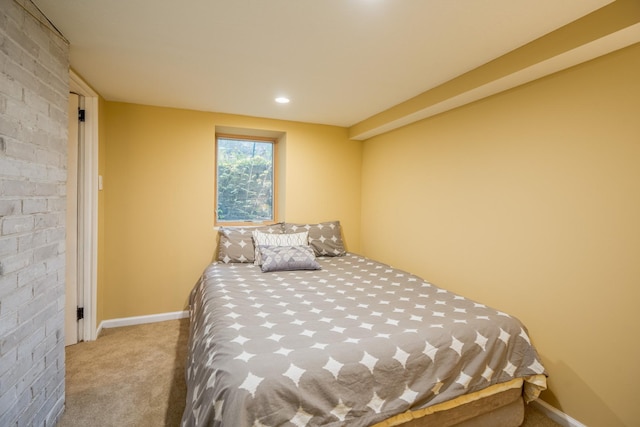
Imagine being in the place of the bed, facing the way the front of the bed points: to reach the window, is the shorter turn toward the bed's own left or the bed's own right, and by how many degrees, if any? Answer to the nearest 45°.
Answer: approximately 180°

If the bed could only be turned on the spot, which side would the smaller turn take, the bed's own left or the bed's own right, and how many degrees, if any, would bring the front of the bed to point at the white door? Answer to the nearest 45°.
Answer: approximately 135° to the bed's own right

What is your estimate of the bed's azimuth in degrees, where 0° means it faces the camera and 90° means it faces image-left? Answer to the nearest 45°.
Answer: approximately 315°
